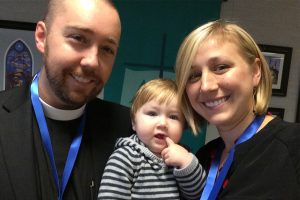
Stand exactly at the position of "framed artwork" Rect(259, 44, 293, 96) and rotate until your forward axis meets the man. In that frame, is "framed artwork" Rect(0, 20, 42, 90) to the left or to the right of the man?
right

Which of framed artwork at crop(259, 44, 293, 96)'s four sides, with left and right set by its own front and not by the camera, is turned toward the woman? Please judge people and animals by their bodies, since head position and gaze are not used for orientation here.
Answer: front

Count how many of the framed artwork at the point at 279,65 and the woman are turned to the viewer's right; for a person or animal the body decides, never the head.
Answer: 0

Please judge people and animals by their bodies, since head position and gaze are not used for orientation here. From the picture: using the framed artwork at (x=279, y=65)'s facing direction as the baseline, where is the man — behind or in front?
in front

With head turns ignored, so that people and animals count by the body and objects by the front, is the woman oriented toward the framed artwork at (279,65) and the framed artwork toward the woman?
no

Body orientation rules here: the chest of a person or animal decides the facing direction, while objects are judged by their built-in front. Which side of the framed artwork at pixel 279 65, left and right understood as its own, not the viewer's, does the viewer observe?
front

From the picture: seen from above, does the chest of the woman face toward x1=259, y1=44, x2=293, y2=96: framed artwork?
no

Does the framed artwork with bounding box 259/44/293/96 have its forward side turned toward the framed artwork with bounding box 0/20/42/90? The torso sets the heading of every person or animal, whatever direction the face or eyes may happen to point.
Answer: no

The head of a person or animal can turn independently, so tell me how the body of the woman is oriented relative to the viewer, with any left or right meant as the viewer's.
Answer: facing the viewer and to the left of the viewer
